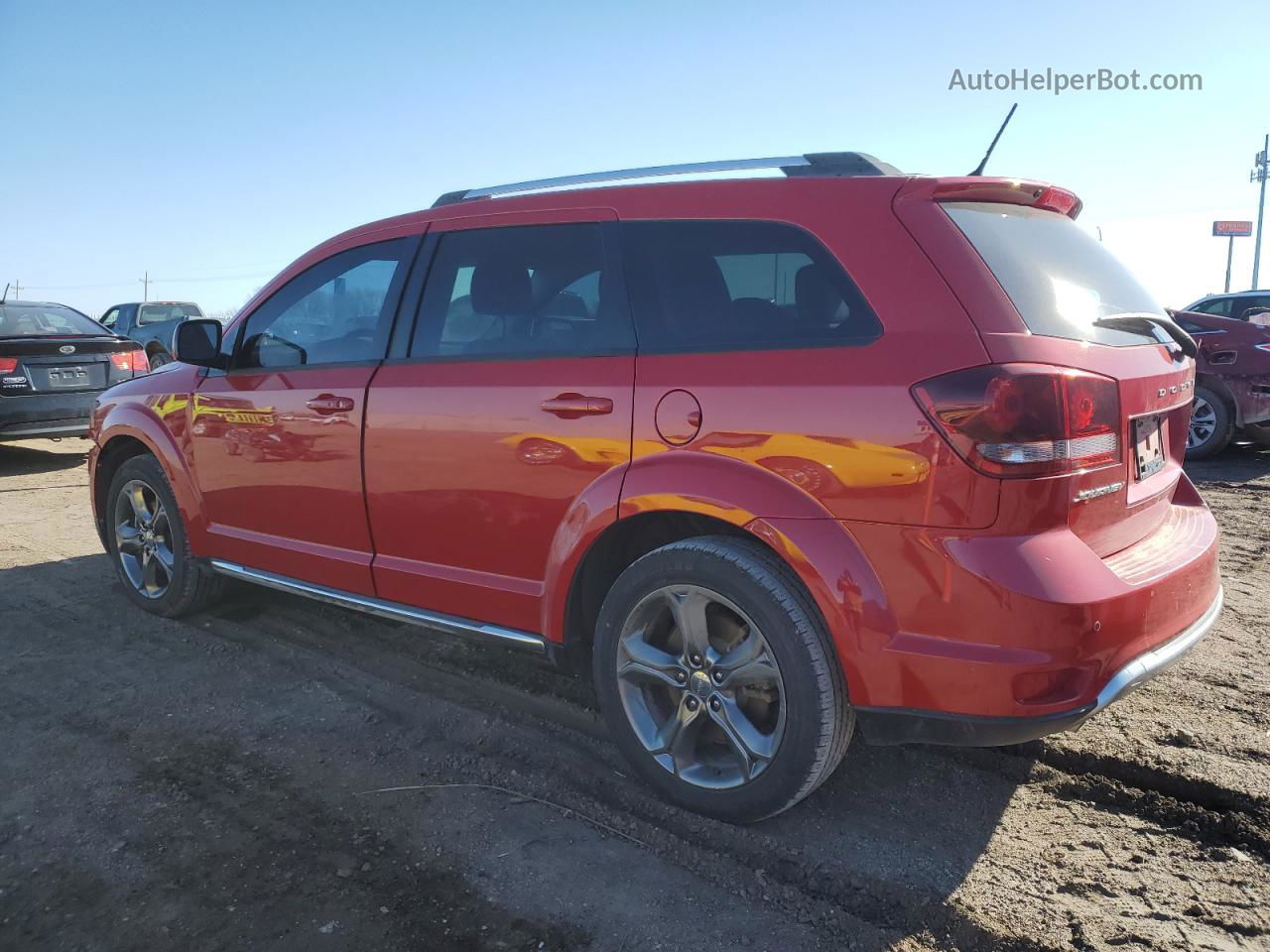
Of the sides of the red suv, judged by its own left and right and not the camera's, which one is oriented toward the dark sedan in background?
front

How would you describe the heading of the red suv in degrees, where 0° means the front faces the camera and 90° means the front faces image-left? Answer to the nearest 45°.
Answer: approximately 135°

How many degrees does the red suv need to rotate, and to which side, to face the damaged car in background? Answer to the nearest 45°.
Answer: approximately 90° to its right

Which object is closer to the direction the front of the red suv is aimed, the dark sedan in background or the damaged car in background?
the dark sedan in background
